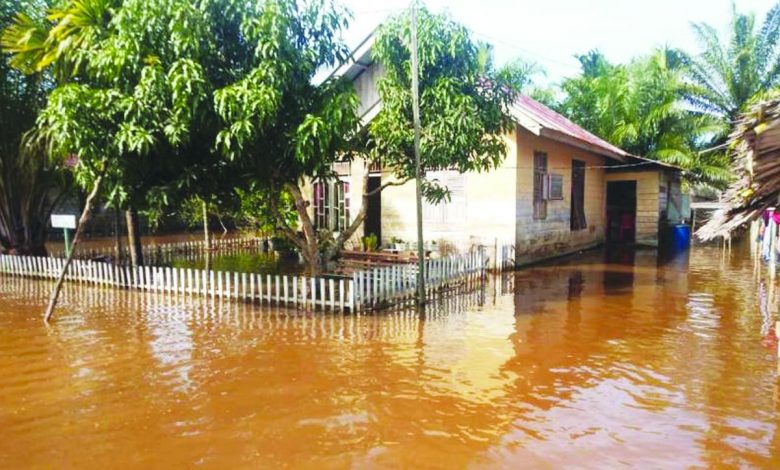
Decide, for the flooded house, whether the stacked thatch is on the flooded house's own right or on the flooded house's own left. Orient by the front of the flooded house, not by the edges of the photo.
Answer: on the flooded house's own left

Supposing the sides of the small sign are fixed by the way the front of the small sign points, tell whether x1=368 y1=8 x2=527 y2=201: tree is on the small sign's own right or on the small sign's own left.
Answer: on the small sign's own left

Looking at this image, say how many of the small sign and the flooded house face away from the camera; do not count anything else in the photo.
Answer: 0

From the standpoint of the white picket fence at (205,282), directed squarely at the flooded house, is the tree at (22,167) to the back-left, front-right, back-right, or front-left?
back-left

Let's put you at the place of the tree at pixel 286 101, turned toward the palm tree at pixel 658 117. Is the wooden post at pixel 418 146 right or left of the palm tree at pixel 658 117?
right

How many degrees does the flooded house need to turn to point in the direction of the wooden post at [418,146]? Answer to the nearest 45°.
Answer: approximately 45° to its left

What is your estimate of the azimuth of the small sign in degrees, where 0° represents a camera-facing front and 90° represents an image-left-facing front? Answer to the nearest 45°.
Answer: approximately 0°

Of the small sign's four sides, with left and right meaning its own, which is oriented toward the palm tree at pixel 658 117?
left

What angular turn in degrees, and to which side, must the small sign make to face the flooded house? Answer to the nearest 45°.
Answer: approximately 90° to its left
